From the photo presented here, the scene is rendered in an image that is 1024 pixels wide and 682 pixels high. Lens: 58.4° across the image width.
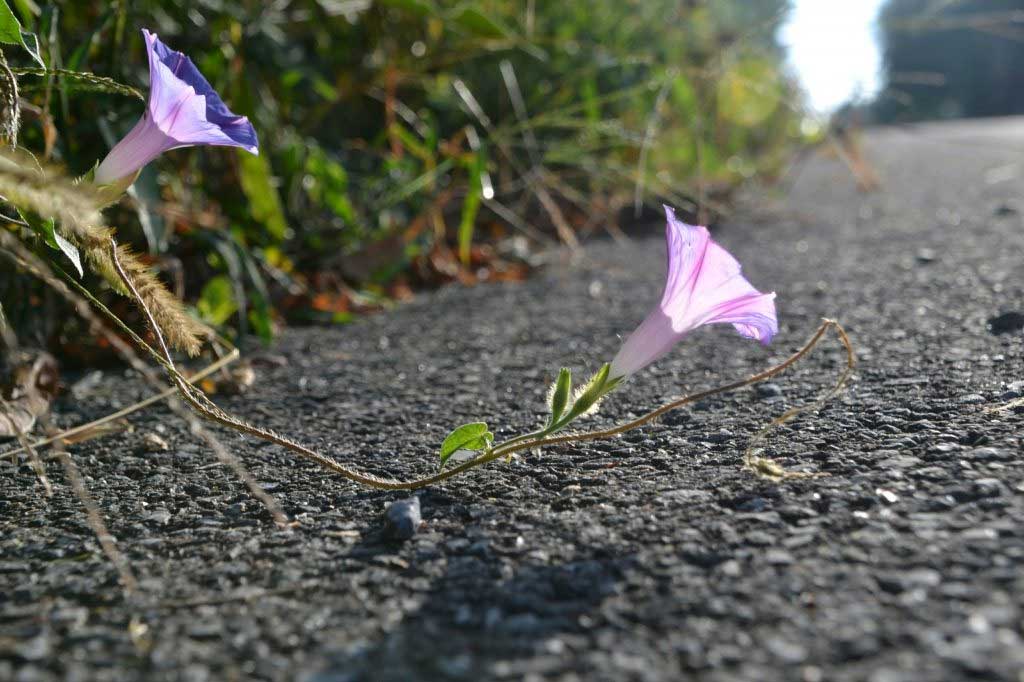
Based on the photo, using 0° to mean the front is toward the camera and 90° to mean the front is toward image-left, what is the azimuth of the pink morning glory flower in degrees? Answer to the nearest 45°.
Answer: approximately 270°

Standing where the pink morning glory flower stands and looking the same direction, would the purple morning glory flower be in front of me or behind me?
behind
